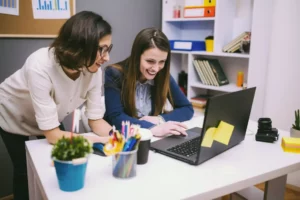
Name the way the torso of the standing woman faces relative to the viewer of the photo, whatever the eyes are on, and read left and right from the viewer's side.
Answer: facing the viewer and to the right of the viewer

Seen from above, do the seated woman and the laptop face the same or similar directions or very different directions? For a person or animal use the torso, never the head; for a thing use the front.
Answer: very different directions

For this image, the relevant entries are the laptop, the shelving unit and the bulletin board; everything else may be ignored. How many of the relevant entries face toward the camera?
2

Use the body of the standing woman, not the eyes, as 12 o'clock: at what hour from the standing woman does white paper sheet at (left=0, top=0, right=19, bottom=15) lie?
The white paper sheet is roughly at 7 o'clock from the standing woman.

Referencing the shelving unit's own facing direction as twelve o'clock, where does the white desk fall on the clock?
The white desk is roughly at 12 o'clock from the shelving unit.

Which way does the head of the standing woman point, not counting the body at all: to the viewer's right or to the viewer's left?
to the viewer's right

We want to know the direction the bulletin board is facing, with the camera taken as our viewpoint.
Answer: facing the viewer

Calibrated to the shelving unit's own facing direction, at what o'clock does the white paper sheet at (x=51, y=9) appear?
The white paper sheet is roughly at 2 o'clock from the shelving unit.

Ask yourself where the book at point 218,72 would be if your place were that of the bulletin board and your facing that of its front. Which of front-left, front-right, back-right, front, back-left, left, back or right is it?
left

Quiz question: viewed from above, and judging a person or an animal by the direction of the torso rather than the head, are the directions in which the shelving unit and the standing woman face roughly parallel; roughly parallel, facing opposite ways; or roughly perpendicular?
roughly perpendicular

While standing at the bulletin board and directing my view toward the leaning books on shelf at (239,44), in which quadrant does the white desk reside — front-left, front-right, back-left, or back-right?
front-right

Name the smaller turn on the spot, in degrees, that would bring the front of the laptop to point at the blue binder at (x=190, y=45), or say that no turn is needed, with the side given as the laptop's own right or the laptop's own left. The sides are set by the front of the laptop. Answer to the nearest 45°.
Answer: approximately 45° to the laptop's own right

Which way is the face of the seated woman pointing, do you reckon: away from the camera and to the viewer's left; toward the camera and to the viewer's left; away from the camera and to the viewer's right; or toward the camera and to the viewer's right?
toward the camera and to the viewer's right

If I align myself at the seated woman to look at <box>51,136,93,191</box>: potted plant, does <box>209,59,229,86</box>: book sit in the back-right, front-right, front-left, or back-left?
back-left

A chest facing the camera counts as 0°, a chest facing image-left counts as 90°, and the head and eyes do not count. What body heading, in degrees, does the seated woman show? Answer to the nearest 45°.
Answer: approximately 315°

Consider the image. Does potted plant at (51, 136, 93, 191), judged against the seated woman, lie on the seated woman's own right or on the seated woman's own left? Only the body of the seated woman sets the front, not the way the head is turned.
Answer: on the seated woman's own right

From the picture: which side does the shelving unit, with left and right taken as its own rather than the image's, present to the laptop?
front
